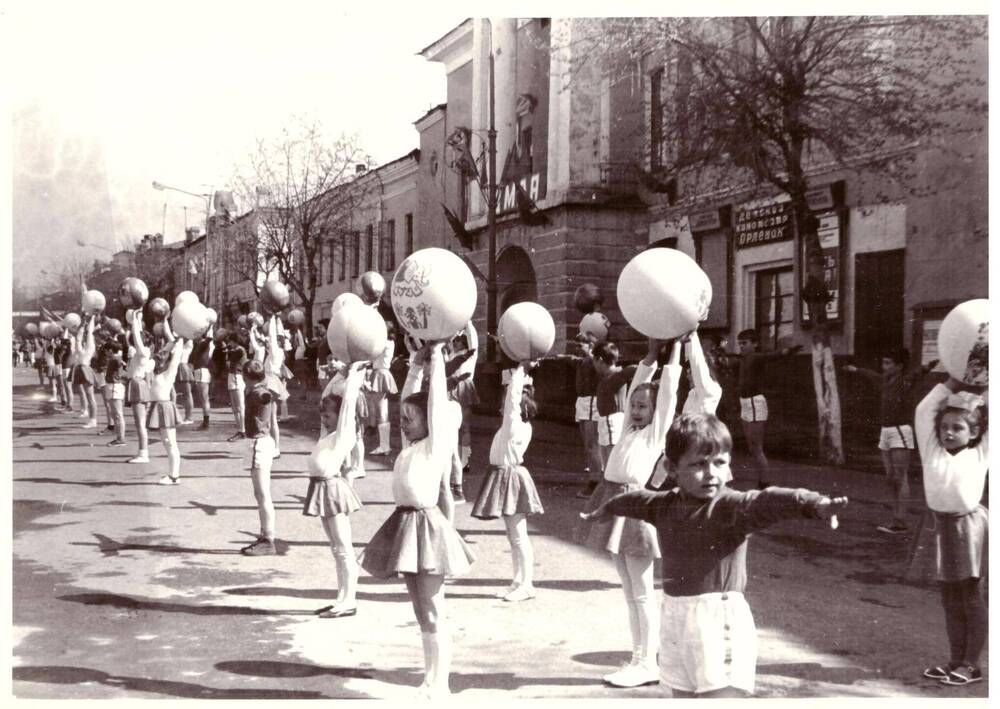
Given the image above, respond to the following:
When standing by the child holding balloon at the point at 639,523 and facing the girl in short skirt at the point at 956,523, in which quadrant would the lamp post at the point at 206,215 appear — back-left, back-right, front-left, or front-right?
back-left

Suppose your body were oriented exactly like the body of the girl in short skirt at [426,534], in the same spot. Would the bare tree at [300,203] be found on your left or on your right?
on your right

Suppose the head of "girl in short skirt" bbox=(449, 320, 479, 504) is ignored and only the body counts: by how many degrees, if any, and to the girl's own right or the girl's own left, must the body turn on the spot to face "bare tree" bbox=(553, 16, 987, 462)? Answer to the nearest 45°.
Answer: approximately 135° to the girl's own right

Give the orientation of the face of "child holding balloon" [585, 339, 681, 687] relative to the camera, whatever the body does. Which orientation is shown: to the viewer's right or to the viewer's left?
to the viewer's left

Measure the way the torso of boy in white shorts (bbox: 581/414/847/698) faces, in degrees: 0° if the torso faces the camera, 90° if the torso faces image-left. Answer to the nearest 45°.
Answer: approximately 0°
